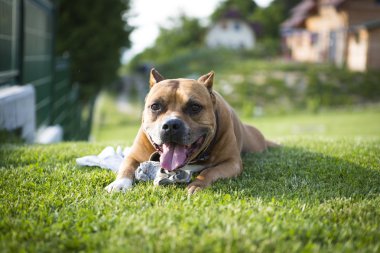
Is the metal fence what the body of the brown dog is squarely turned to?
no

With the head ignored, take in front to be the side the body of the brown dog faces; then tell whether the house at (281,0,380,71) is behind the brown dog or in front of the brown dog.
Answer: behind

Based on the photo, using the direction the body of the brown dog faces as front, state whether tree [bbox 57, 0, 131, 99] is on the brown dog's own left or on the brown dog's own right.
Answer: on the brown dog's own right

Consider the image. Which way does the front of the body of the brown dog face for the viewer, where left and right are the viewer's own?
facing the viewer and to the left of the viewer
